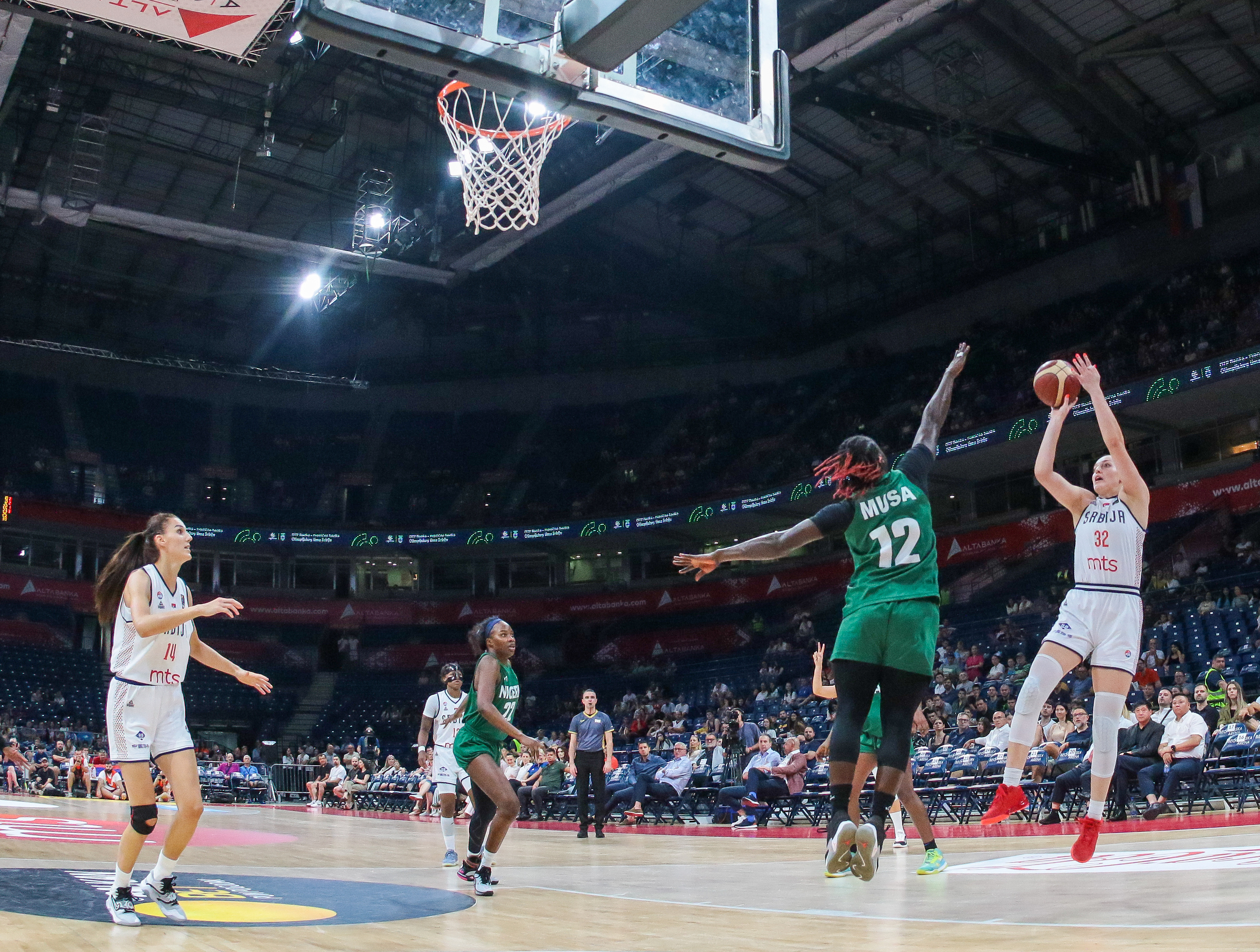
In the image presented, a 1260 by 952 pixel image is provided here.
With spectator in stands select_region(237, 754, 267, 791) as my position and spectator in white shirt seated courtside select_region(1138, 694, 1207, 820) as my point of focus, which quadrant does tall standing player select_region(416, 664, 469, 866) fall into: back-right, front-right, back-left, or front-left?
front-right

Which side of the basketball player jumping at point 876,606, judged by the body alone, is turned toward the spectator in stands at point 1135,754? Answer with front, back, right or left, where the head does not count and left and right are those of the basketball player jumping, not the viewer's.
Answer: front

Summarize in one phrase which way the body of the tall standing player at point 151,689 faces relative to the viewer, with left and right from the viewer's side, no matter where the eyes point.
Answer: facing the viewer and to the right of the viewer

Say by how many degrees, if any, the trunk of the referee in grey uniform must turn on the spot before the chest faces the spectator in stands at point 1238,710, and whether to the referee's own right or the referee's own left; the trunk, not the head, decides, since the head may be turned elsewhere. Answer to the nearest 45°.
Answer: approximately 90° to the referee's own left

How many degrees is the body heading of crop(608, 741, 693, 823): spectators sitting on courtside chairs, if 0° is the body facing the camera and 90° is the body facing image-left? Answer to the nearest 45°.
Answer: approximately 45°

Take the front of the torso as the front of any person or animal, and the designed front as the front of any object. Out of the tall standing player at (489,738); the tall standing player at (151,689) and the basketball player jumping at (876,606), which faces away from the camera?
the basketball player jumping

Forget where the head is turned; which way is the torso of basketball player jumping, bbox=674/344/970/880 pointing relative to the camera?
away from the camera

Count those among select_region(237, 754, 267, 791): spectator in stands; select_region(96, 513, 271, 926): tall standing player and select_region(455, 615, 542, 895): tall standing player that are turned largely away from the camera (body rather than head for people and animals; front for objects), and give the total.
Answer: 0

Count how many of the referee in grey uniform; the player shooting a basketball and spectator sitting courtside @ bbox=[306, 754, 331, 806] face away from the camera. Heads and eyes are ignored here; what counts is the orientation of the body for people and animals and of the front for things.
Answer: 0

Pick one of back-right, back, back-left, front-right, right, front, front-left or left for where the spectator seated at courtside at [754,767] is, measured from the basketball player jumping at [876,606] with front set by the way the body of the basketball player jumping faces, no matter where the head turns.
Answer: front
